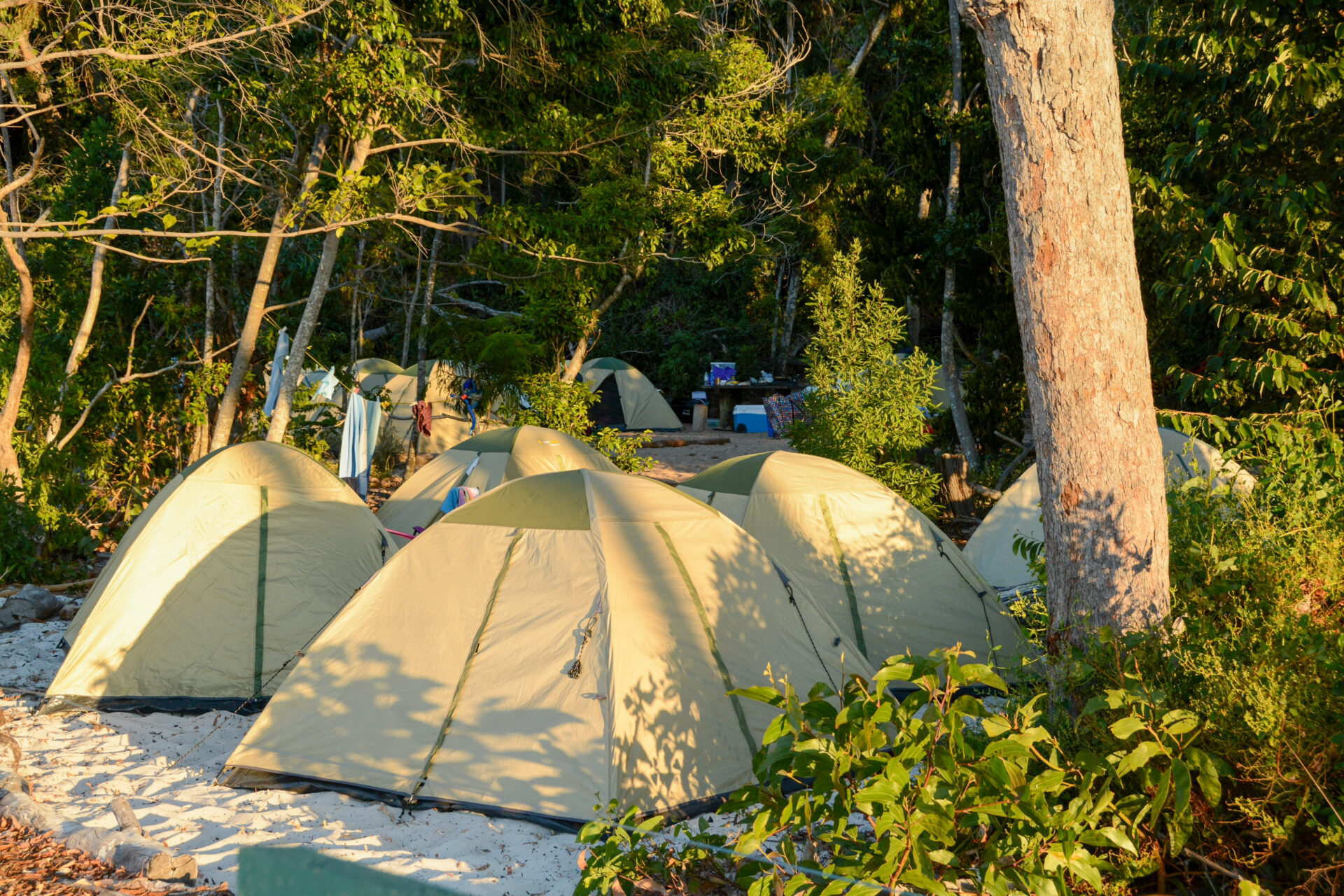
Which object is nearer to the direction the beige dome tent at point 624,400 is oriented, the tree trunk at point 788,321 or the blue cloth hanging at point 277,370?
the blue cloth hanging

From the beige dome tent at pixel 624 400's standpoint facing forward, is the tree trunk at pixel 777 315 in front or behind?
behind

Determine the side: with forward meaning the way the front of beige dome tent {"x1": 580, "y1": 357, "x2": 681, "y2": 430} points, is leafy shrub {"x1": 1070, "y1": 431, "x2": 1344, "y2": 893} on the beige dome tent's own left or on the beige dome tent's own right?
on the beige dome tent's own left

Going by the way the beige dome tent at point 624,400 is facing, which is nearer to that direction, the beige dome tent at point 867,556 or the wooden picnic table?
the beige dome tent

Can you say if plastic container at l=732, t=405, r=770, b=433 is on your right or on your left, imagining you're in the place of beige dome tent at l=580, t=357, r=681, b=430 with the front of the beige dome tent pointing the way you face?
on your left

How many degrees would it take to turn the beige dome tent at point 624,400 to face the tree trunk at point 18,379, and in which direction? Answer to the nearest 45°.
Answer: approximately 45° to its left

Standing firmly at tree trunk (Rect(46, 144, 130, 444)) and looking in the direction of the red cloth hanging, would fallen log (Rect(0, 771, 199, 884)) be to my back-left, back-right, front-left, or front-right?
back-right

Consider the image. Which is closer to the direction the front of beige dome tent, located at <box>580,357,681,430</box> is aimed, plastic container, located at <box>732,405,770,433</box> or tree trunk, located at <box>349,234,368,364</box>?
the tree trunk

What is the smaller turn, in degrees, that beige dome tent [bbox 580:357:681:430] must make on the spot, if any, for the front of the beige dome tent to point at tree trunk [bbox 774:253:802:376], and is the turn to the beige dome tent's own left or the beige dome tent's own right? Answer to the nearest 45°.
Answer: approximately 180°

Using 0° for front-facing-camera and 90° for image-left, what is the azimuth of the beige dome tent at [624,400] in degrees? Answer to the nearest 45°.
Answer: approximately 45°
